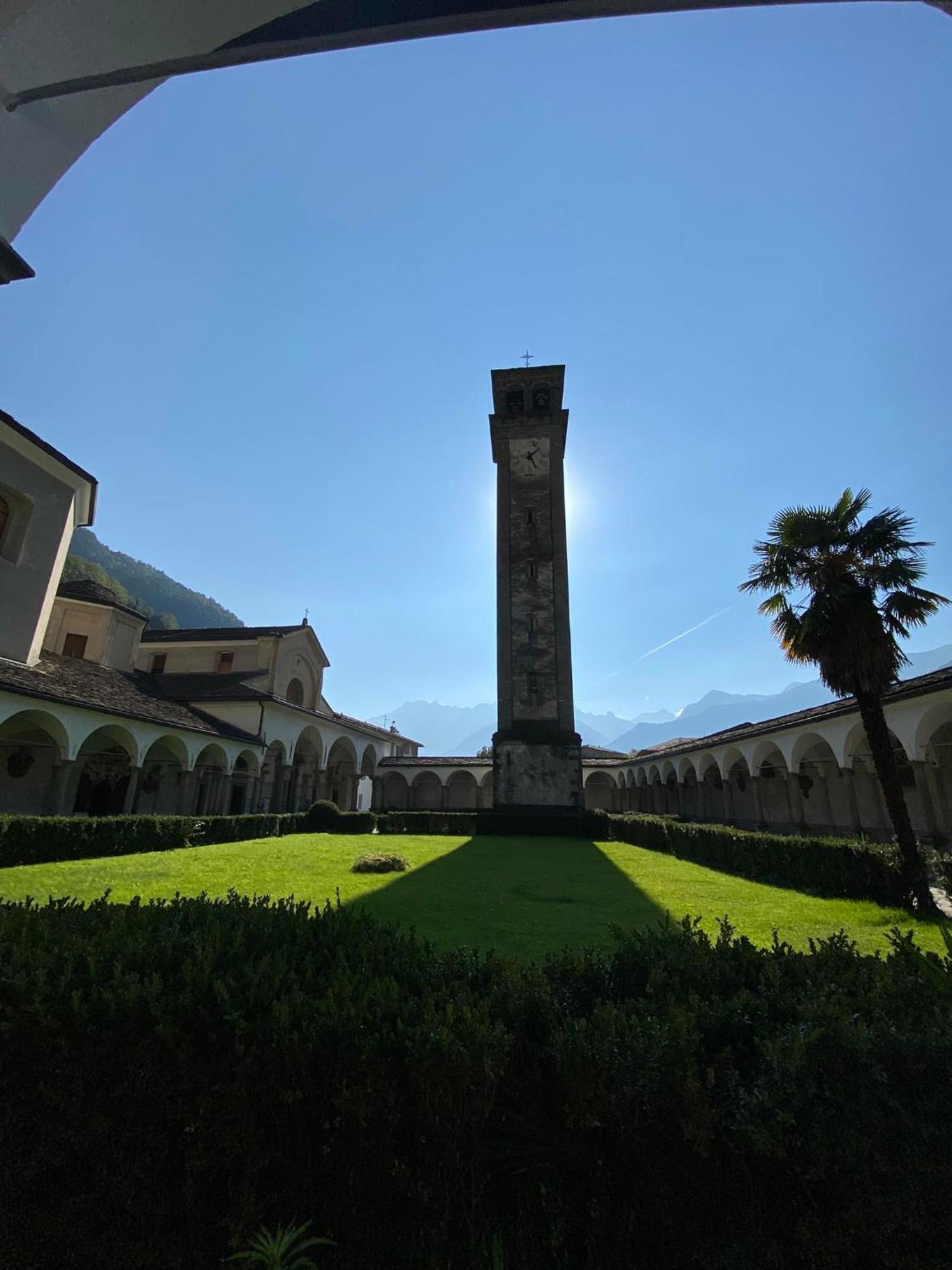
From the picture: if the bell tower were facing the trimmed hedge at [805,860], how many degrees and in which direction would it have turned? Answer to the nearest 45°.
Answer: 0° — it already faces it

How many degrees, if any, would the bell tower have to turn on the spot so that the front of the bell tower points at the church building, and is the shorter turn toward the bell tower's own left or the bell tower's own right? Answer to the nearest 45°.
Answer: approximately 45° to the bell tower's own right

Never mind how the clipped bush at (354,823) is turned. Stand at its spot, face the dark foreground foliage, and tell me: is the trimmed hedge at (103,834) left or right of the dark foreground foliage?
right

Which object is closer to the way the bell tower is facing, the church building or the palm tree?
the palm tree

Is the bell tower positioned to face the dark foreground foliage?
yes

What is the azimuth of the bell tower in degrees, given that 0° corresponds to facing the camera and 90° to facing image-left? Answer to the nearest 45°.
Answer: approximately 0°

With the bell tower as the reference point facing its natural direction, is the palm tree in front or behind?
in front

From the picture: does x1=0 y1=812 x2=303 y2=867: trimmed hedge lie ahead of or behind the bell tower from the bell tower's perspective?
ahead

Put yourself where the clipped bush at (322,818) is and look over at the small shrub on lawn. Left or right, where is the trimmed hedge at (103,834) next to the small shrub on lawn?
right

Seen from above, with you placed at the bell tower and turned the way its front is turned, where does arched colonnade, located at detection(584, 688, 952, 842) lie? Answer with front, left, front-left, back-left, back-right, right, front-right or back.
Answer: left

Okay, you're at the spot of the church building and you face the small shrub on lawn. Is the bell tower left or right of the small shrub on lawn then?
left
